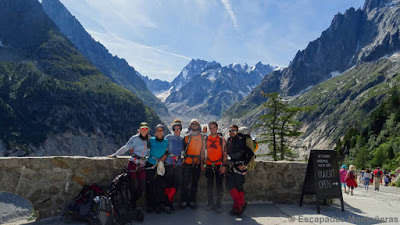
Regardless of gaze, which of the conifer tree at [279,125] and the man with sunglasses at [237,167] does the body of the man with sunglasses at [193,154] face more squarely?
the man with sunglasses

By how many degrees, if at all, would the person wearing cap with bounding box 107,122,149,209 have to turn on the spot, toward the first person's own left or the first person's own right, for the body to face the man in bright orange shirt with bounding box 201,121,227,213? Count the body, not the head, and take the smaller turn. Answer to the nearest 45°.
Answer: approximately 90° to the first person's own left

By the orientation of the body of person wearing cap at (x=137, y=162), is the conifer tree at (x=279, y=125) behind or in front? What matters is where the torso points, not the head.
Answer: behind

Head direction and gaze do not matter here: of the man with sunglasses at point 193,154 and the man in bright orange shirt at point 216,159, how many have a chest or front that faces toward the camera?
2

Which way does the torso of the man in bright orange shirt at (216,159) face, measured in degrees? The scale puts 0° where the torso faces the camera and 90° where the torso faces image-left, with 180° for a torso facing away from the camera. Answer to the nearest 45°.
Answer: approximately 0°

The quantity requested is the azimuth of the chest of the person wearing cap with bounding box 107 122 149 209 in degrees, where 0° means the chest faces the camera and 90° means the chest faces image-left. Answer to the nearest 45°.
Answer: approximately 0°

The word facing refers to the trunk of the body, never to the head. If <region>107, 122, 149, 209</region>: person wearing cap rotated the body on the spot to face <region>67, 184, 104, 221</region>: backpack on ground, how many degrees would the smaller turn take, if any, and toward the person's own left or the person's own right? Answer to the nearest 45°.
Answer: approximately 90° to the person's own right
